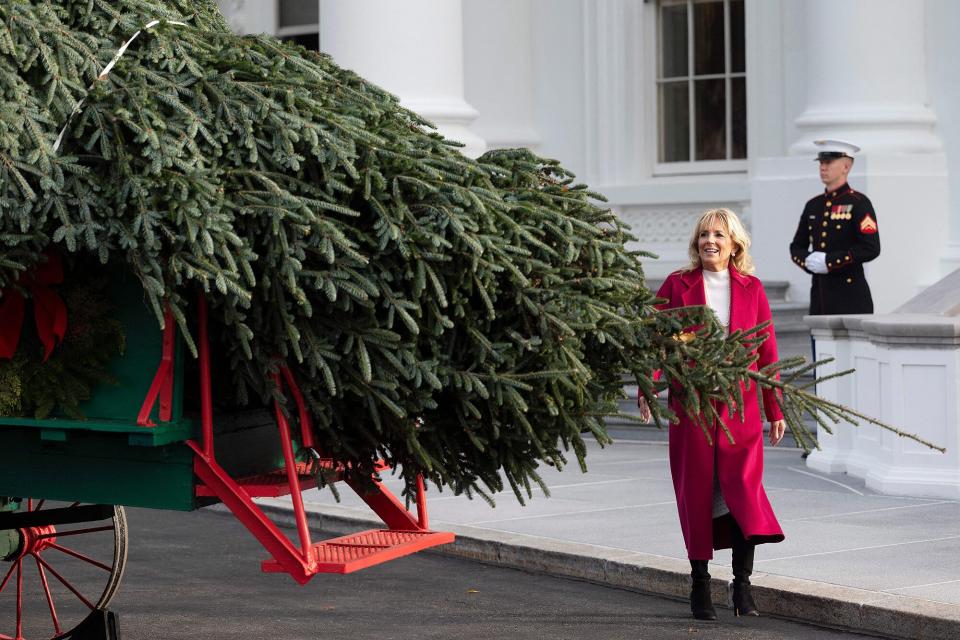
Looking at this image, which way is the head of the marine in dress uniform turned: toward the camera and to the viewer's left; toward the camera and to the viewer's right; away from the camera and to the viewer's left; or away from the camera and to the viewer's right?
toward the camera and to the viewer's left

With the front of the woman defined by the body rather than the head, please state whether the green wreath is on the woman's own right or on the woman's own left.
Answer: on the woman's own right

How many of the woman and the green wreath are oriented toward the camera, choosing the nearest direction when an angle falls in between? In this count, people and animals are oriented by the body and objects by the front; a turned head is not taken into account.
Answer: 2

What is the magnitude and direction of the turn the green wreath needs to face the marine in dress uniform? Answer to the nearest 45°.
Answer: approximately 135° to its left

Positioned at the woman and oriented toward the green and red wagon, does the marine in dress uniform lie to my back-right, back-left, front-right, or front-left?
back-right

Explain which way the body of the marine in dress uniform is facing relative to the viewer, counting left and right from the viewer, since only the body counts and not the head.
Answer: facing the viewer and to the left of the viewer

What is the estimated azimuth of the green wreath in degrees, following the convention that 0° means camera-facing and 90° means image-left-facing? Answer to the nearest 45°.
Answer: approximately 0°

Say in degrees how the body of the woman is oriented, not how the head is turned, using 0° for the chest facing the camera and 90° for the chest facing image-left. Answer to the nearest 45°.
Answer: approximately 0°

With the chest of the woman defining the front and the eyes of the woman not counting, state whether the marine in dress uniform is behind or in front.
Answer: behind

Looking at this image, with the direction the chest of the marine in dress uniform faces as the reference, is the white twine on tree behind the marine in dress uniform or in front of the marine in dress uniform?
in front

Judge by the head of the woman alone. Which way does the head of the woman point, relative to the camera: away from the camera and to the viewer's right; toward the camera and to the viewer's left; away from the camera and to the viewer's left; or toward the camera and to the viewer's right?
toward the camera and to the viewer's left
